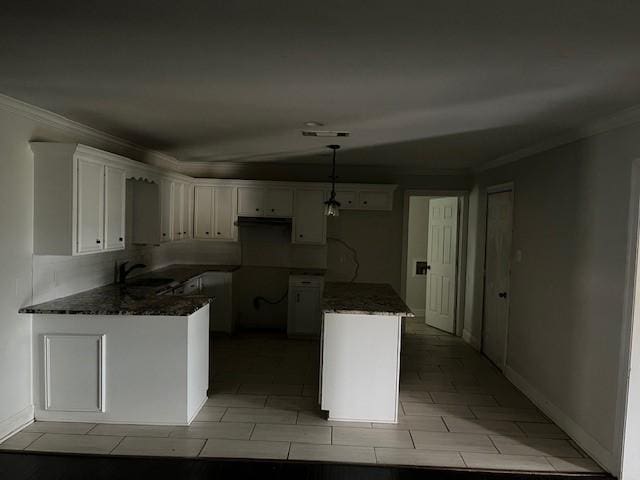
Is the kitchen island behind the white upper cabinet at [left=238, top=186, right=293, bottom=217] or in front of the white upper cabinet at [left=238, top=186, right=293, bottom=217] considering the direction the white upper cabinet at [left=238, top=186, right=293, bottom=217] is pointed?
in front

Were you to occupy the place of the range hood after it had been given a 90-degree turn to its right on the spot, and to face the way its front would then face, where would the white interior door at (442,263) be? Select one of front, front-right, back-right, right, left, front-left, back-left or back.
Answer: back

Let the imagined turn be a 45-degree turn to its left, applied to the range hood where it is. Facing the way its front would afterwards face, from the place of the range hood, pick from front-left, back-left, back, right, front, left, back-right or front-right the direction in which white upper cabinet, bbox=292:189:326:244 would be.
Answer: front-left

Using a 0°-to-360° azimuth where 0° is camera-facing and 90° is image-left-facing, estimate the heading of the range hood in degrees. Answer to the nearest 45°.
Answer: approximately 0°

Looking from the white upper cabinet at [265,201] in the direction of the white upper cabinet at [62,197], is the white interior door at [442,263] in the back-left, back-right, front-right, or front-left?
back-left

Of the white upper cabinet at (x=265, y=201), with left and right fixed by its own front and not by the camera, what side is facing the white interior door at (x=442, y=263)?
left

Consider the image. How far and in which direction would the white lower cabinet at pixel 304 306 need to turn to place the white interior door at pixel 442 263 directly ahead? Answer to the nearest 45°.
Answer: approximately 90° to its left

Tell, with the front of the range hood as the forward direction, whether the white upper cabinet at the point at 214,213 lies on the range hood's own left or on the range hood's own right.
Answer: on the range hood's own right

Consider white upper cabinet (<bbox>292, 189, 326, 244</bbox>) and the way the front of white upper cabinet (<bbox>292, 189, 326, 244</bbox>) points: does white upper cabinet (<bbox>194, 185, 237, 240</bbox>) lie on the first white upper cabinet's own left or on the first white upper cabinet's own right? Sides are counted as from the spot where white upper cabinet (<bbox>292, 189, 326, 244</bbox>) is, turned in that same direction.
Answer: on the first white upper cabinet's own right
